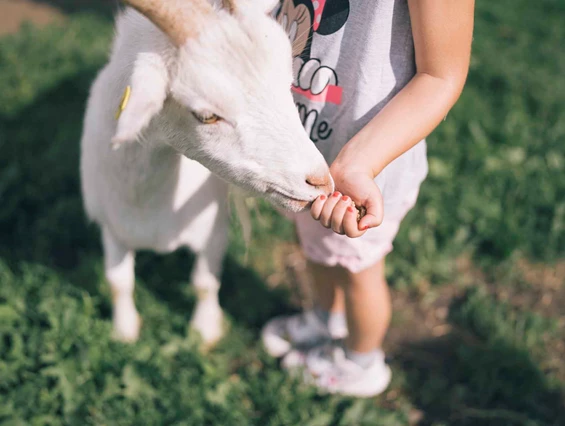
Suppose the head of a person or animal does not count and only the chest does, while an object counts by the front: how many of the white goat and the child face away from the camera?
0

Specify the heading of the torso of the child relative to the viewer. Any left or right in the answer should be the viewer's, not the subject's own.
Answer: facing the viewer and to the left of the viewer
